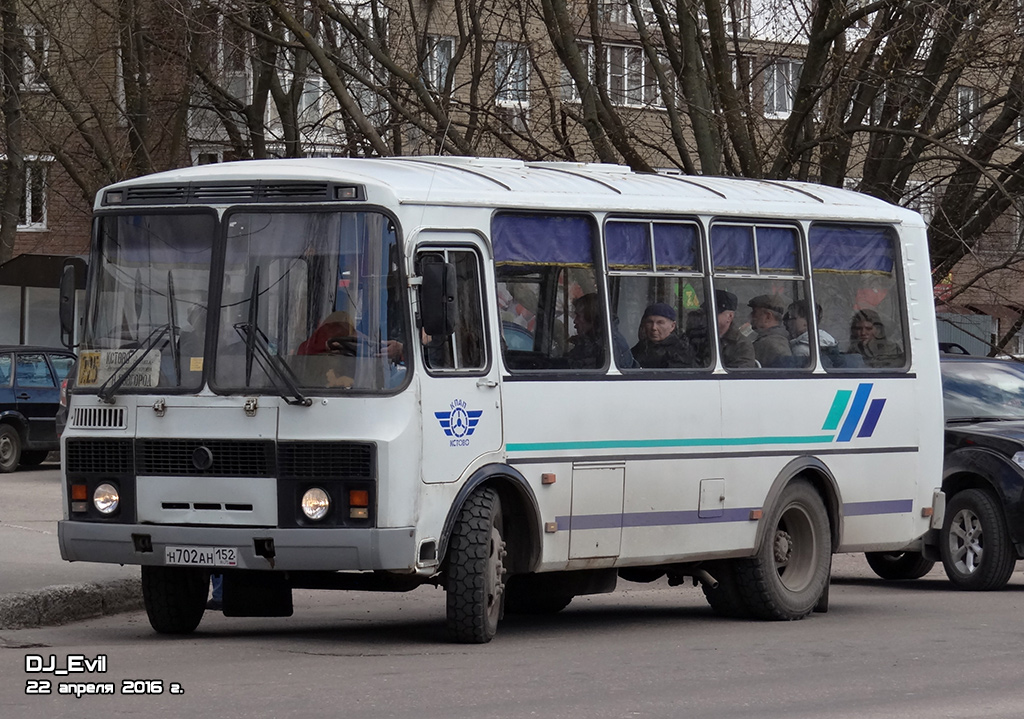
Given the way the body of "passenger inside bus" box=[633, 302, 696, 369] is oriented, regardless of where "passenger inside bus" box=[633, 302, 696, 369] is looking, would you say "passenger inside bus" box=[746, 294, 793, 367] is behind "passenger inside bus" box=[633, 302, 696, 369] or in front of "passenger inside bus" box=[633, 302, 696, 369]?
behind

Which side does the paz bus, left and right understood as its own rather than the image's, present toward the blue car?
right

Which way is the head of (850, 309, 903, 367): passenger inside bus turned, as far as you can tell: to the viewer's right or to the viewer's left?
to the viewer's left

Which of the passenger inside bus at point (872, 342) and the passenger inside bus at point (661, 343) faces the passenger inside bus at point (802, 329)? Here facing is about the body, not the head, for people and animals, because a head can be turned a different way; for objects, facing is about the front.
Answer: the passenger inside bus at point (872, 342)

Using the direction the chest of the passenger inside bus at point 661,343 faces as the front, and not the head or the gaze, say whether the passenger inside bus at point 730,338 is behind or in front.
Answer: behind

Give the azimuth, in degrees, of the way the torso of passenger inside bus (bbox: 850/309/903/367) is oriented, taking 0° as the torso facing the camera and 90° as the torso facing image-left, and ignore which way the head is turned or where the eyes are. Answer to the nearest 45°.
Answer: approximately 45°

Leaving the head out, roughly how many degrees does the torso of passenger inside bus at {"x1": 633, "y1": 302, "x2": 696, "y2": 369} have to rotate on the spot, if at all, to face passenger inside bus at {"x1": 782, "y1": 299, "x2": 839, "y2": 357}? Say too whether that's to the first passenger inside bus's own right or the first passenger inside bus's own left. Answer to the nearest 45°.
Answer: approximately 180°

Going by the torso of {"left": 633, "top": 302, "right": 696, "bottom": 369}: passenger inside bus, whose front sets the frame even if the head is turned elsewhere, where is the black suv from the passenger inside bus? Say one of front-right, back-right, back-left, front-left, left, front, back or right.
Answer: back
